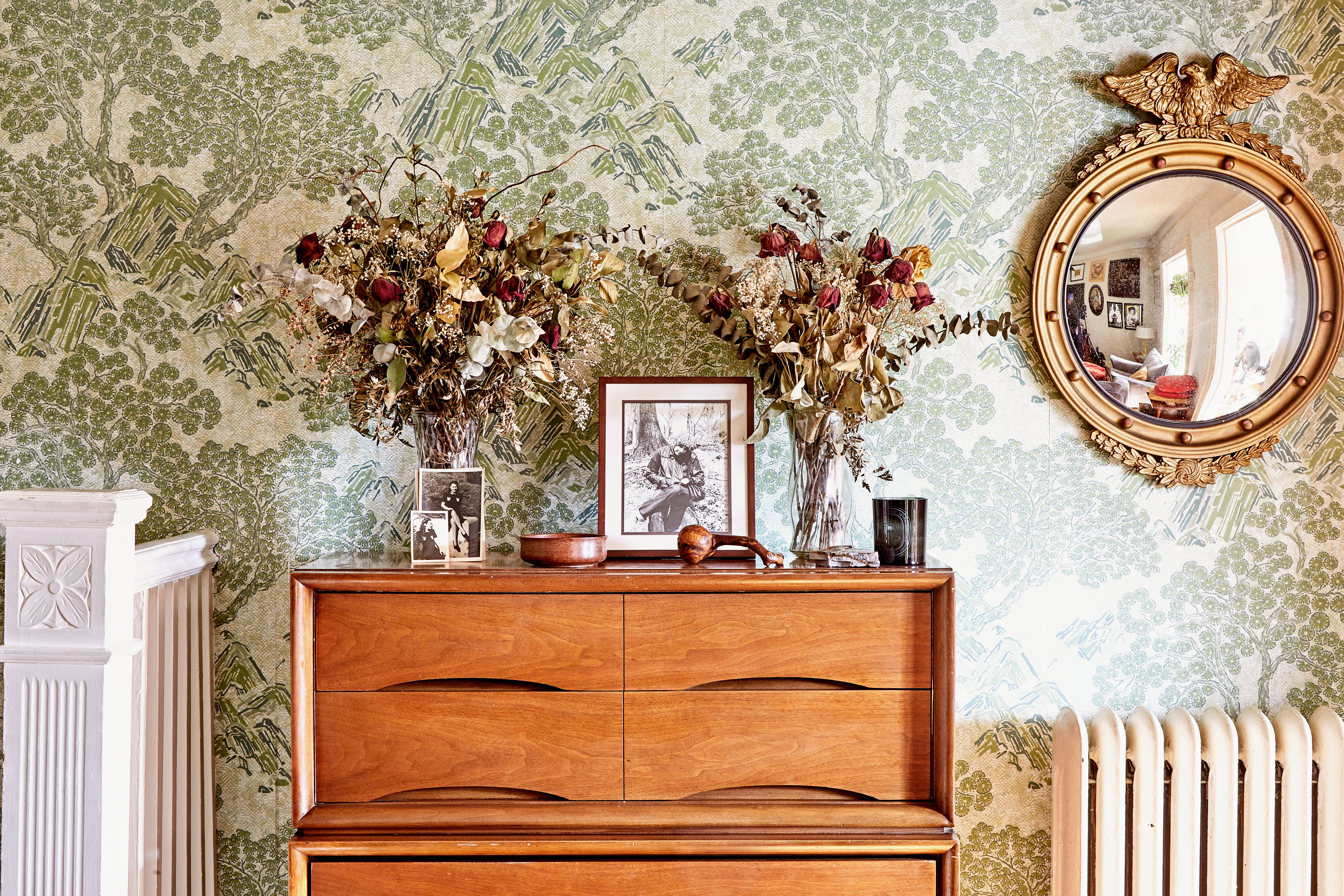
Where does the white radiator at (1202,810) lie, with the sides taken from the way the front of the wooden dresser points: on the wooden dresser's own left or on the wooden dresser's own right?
on the wooden dresser's own left

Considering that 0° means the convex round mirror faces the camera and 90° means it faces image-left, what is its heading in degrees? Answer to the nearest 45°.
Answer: approximately 0°

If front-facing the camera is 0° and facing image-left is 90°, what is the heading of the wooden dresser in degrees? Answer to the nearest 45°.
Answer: approximately 0°

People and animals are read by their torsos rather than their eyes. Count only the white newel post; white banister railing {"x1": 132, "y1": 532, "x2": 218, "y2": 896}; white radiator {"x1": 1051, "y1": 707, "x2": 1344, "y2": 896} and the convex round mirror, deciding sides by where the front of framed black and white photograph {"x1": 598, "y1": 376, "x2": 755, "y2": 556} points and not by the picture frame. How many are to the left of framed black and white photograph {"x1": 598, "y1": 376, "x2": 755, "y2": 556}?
2

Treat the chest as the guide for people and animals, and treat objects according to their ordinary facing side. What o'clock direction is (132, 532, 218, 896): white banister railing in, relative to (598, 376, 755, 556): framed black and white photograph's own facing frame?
The white banister railing is roughly at 3 o'clock from the framed black and white photograph.

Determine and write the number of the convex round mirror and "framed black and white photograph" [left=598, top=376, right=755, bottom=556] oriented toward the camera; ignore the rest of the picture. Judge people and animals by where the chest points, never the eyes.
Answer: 2

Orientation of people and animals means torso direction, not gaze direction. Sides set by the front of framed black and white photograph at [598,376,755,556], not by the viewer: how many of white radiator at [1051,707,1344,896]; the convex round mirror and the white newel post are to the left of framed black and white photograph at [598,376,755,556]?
2
